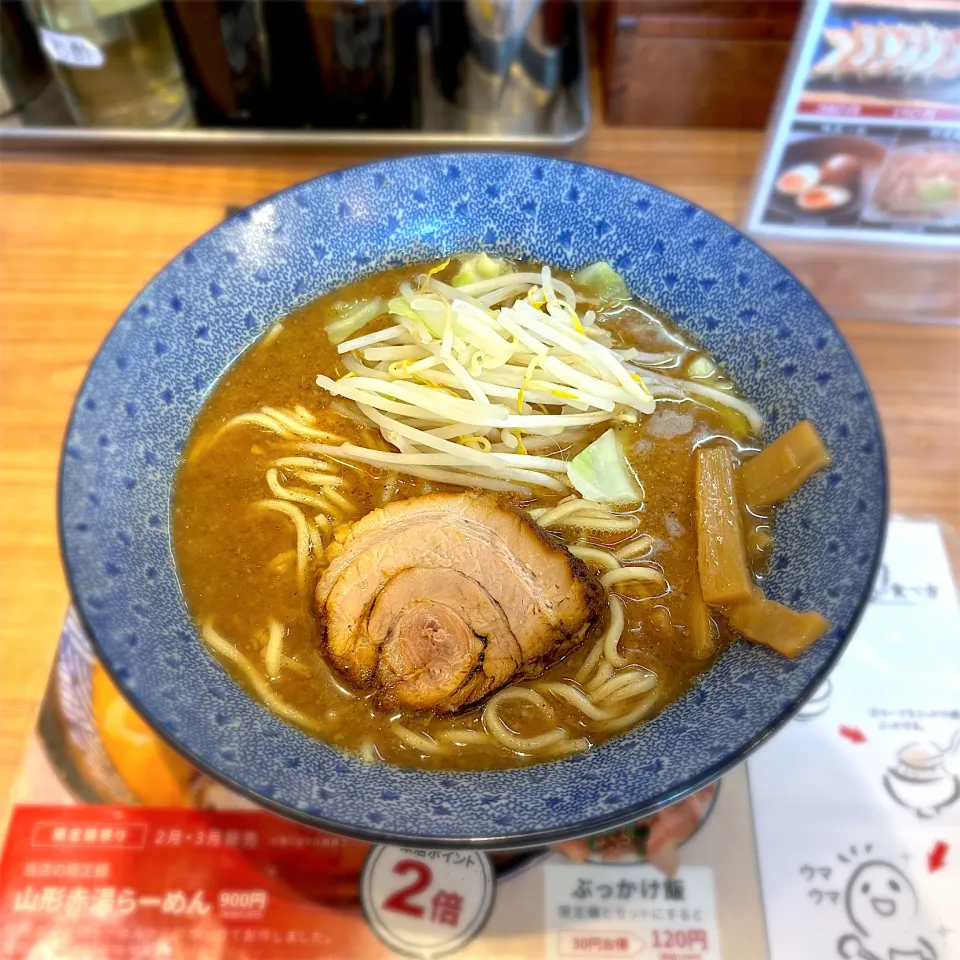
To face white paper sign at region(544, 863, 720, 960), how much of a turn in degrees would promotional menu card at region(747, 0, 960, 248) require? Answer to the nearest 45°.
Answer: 0° — it already faces it

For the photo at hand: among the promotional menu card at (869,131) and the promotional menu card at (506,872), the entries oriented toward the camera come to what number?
2

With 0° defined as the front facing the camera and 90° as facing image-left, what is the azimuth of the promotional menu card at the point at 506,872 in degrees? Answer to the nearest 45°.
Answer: approximately 0°
